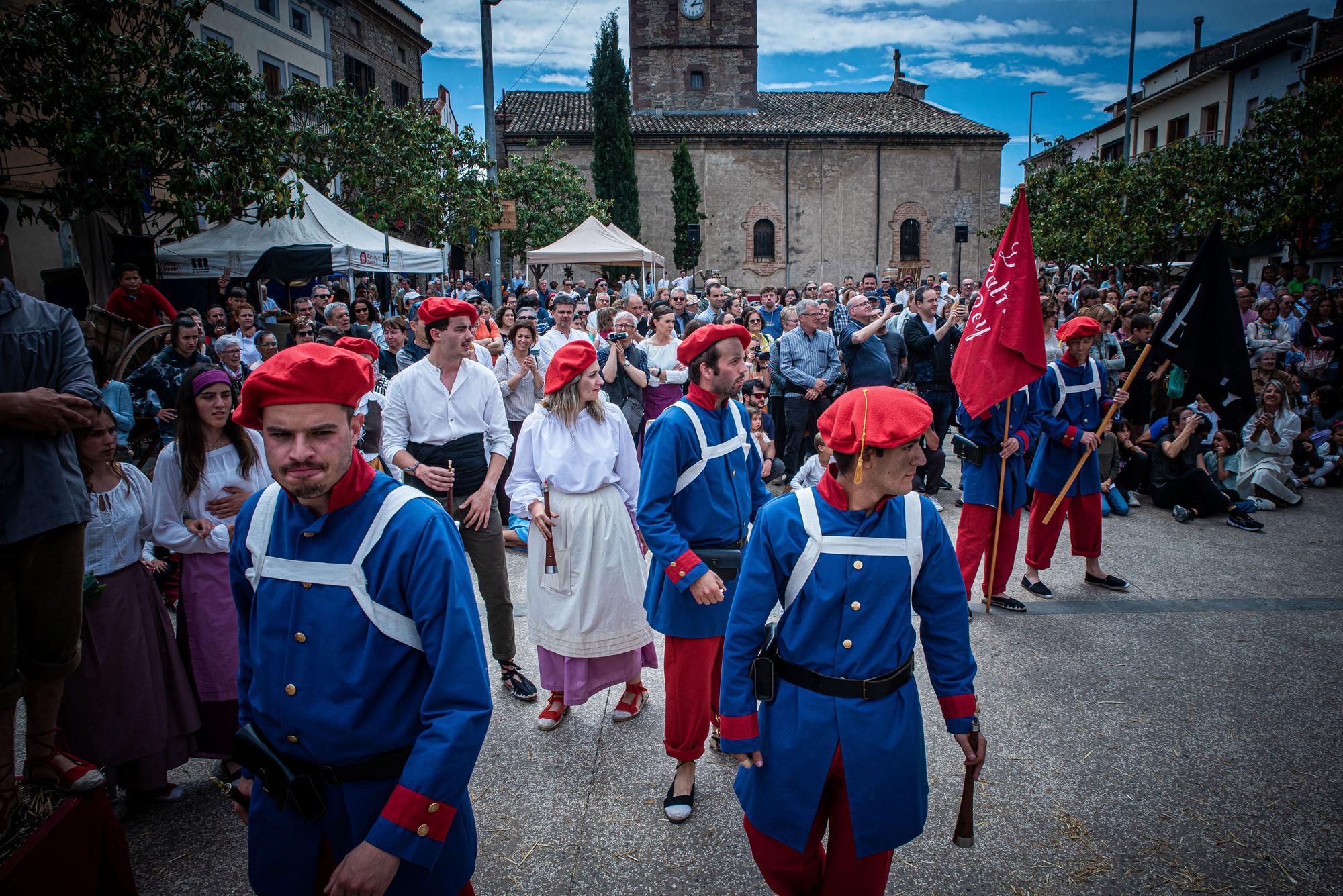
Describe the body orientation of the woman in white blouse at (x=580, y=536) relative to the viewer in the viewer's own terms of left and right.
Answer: facing the viewer

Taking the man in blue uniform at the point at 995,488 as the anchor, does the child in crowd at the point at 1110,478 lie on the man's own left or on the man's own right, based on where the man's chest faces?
on the man's own left

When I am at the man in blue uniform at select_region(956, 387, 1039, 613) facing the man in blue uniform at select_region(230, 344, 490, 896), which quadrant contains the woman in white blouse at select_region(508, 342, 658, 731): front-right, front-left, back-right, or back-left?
front-right

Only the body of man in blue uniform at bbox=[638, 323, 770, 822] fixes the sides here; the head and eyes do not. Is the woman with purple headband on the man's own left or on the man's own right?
on the man's own right

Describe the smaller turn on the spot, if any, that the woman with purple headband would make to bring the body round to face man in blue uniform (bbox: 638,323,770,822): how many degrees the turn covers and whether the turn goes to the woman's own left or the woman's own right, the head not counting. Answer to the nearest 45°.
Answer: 0° — they already face them

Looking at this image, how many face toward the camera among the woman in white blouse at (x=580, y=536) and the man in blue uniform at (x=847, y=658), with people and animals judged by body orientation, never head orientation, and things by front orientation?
2

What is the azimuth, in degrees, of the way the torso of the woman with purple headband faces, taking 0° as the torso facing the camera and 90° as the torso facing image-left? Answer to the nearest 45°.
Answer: approximately 315°

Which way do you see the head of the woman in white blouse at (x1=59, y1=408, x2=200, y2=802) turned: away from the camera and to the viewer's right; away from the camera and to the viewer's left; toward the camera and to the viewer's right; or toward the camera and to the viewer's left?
toward the camera and to the viewer's right

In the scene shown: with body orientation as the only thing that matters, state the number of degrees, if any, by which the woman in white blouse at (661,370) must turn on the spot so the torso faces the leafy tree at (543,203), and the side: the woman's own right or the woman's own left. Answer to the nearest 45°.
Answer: approximately 135° to the woman's own left

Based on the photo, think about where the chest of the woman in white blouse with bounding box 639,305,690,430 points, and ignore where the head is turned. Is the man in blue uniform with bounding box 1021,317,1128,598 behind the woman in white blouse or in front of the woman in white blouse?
in front

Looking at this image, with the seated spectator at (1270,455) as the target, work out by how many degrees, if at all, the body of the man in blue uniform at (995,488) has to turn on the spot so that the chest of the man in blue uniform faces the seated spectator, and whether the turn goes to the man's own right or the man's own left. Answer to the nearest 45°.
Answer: approximately 90° to the man's own left

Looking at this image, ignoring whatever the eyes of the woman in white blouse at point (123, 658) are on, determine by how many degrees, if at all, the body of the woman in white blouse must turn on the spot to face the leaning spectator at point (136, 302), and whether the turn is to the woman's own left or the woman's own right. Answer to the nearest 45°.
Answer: approximately 135° to the woman's own left

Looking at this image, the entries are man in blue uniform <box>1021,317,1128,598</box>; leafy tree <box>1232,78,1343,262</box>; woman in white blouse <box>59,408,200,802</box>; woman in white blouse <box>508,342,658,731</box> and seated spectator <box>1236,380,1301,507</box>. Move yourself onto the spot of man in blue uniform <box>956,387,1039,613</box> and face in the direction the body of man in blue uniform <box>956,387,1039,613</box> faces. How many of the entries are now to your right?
2

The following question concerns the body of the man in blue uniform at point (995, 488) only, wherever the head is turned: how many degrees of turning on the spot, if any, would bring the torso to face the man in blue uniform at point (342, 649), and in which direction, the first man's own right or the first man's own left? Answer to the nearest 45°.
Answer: approximately 45° to the first man's own right

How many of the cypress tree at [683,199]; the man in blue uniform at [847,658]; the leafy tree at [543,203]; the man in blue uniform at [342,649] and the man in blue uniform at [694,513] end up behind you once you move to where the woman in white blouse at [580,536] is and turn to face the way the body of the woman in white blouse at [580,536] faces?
2

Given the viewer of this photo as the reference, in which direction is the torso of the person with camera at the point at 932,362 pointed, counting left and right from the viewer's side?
facing the viewer and to the right of the viewer
